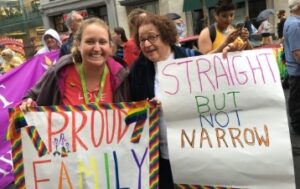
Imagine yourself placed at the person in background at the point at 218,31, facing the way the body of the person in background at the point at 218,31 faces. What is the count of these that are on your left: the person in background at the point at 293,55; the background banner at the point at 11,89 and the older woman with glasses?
1

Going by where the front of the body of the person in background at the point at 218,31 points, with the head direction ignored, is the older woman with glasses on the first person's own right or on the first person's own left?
on the first person's own right

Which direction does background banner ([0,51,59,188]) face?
toward the camera

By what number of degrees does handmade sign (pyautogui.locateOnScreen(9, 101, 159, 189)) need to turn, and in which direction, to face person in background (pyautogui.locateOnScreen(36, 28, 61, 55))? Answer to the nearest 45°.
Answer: approximately 180°

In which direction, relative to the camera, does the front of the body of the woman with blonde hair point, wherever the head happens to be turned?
toward the camera

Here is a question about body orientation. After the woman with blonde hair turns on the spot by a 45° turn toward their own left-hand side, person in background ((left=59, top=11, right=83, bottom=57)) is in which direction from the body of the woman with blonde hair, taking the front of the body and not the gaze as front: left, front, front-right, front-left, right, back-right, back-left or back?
back-left

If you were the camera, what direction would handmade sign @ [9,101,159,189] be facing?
facing the viewer

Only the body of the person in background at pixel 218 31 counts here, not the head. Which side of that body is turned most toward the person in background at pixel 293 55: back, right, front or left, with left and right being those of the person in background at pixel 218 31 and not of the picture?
left

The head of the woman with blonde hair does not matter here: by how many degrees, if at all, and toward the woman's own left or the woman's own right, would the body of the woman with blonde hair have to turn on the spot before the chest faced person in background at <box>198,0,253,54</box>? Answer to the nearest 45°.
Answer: approximately 135° to the woman's own left
